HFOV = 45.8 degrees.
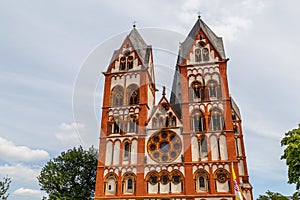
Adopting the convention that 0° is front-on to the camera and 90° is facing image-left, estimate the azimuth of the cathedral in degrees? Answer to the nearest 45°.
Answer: approximately 0°

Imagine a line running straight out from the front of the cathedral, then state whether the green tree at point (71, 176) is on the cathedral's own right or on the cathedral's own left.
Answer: on the cathedral's own right
